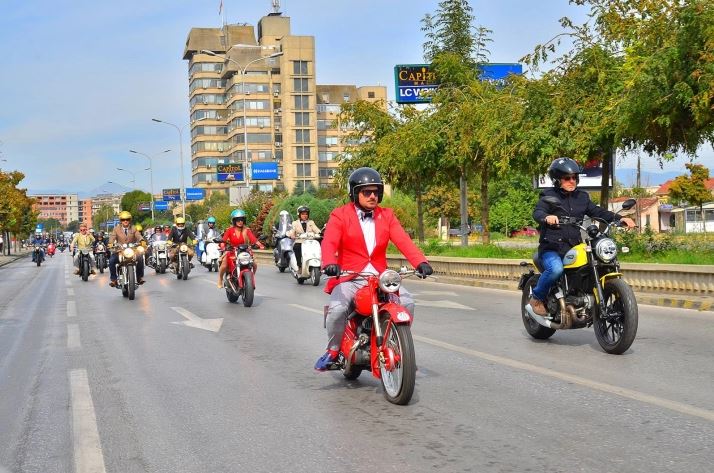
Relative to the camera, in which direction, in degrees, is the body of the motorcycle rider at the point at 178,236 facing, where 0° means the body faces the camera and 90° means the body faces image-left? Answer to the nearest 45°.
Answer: approximately 0°

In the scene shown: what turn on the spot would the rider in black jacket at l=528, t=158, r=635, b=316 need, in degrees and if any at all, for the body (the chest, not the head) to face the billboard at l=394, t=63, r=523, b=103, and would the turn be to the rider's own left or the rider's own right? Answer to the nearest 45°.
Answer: approximately 135° to the rider's own left

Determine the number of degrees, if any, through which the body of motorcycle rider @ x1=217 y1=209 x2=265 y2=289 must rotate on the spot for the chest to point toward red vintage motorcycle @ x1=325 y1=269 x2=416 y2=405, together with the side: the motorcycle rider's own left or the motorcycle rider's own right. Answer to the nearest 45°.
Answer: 0° — they already face it

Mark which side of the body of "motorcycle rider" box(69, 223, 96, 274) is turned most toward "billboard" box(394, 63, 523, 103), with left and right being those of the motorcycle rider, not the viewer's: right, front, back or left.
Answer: left

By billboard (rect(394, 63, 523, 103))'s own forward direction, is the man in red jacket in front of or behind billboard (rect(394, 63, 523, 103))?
in front

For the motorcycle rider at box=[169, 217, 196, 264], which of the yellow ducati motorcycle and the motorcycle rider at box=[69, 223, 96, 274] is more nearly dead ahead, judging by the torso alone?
the yellow ducati motorcycle

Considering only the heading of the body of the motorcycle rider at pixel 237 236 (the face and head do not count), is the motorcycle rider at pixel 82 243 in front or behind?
behind

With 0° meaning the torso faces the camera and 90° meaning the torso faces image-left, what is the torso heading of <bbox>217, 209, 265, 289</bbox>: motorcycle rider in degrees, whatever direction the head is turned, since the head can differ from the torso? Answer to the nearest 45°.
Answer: approximately 0°

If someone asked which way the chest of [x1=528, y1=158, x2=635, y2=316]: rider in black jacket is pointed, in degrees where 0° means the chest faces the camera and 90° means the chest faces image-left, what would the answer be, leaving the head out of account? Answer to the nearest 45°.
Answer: approximately 315°

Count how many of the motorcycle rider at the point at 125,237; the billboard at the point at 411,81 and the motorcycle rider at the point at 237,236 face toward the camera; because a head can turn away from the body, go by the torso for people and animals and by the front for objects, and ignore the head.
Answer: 3

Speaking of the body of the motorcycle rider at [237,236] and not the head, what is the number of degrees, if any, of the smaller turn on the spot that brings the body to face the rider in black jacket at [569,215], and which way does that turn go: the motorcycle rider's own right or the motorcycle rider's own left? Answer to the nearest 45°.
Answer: approximately 45° to the motorcycle rider's own left
